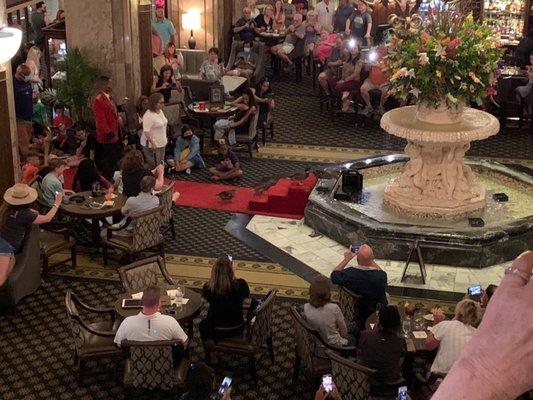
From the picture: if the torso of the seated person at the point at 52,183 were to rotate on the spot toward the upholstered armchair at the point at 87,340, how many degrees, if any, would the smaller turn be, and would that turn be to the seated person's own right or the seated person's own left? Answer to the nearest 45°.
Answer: approximately 90° to the seated person's own right

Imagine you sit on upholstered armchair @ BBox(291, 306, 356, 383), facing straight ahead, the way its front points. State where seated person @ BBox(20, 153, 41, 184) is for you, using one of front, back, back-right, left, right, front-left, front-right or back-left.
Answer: left

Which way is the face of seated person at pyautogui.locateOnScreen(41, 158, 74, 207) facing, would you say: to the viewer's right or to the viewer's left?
to the viewer's right

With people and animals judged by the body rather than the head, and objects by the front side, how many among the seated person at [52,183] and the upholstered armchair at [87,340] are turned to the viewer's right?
2

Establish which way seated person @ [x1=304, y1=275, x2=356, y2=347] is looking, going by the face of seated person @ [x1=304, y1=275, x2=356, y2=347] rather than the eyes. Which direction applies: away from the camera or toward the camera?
away from the camera

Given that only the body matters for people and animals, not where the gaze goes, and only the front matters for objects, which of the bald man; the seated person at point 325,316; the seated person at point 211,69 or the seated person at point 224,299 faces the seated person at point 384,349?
the seated person at point 211,69

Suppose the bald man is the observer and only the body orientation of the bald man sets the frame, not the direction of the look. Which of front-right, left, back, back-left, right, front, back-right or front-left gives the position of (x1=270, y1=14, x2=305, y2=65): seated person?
front-right

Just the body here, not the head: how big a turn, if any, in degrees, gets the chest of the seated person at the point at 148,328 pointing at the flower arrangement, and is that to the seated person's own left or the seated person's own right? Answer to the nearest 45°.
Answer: approximately 45° to the seated person's own right

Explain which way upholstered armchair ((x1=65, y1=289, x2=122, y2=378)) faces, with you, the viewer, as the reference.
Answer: facing to the right of the viewer

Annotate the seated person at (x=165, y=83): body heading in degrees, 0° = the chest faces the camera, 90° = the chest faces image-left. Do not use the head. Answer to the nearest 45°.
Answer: approximately 0°

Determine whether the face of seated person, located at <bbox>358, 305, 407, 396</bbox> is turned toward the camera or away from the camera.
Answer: away from the camera

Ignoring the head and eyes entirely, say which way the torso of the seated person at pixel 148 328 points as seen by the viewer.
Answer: away from the camera

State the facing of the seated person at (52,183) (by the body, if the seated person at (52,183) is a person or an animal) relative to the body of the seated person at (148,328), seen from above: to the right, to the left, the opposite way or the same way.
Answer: to the right

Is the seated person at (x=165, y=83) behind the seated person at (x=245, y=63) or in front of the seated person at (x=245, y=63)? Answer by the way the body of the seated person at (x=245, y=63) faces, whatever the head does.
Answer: in front
